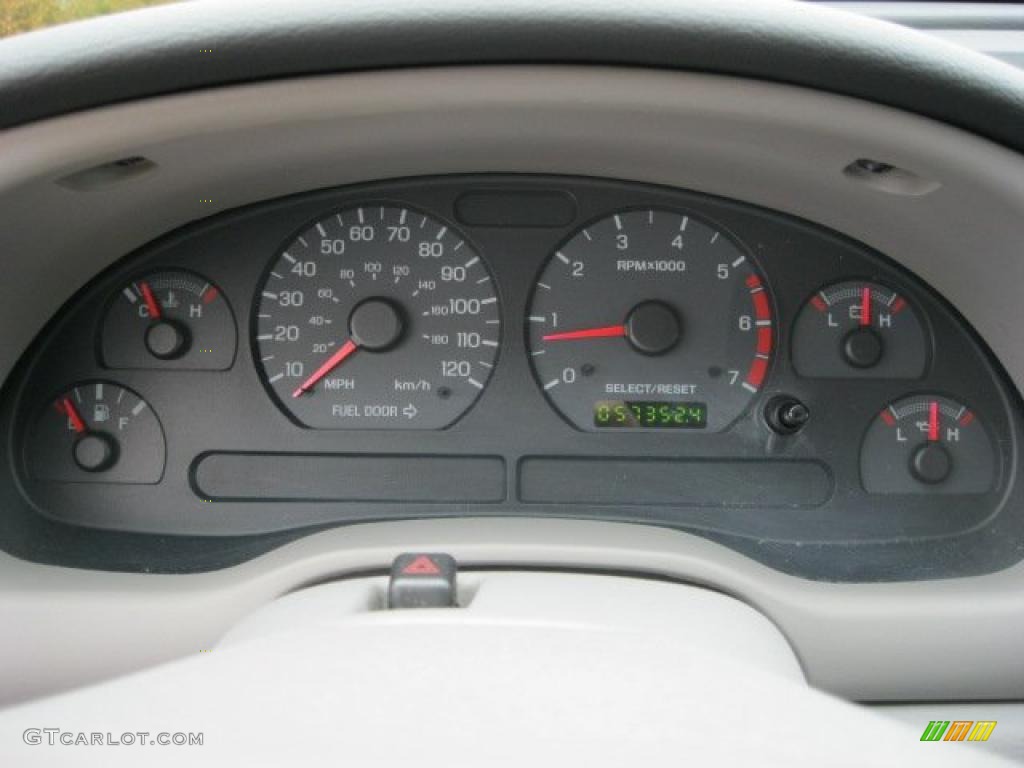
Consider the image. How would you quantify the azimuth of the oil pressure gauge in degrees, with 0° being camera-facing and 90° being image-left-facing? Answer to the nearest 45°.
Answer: approximately 0°

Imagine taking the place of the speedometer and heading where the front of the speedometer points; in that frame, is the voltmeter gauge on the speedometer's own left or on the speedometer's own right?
on the speedometer's own left

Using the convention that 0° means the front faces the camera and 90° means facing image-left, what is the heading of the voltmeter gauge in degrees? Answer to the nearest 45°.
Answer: approximately 0°
